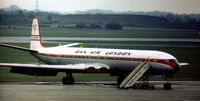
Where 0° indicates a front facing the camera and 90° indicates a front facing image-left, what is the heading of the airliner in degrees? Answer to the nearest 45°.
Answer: approximately 315°
